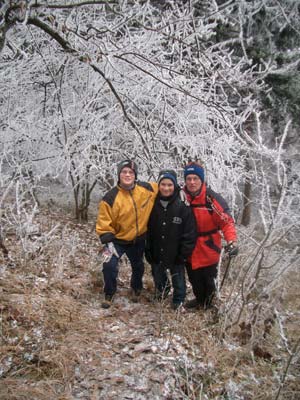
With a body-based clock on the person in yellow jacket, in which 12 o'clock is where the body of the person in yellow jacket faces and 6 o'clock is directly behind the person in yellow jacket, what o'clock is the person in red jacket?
The person in red jacket is roughly at 9 o'clock from the person in yellow jacket.

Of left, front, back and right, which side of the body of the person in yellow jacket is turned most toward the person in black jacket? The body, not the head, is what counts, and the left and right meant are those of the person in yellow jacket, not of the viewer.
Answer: left

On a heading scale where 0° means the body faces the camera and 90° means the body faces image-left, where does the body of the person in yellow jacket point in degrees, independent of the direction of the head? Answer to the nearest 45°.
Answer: approximately 0°

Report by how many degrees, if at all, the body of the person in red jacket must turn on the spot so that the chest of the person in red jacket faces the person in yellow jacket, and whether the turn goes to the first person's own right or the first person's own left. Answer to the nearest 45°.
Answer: approximately 45° to the first person's own right

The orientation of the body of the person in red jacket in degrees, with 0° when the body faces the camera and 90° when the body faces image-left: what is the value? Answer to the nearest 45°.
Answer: approximately 45°
